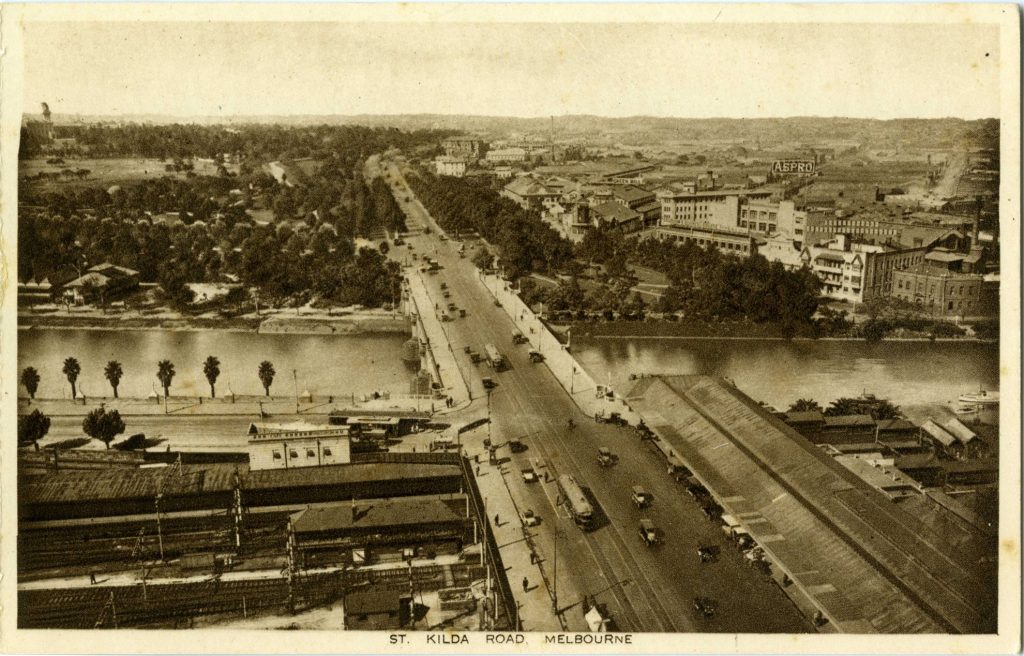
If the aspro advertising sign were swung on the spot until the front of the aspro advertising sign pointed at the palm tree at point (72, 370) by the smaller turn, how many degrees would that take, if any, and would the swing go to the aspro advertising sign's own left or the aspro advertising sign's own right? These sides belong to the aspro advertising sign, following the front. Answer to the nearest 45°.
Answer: approximately 45° to the aspro advertising sign's own right

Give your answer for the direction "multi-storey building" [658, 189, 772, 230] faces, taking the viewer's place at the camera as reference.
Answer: facing the viewer and to the left of the viewer

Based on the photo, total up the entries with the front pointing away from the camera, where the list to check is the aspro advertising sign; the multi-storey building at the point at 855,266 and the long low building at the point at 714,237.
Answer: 0

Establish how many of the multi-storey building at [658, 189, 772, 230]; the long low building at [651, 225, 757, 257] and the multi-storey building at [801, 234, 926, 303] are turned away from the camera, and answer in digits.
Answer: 0

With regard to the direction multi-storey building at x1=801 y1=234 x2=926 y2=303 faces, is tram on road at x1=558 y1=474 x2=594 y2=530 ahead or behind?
ahead

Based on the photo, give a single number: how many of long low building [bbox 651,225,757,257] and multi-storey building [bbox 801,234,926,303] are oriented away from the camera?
0

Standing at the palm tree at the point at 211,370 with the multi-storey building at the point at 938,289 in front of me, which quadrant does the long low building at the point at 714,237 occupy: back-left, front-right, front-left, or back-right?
front-left

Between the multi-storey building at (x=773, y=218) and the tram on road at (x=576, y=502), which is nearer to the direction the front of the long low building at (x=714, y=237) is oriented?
the tram on road

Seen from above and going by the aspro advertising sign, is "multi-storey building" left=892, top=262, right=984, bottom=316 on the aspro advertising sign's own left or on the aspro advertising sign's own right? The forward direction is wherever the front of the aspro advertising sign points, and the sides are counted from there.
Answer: on the aspro advertising sign's own left

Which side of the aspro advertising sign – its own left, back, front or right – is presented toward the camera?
front

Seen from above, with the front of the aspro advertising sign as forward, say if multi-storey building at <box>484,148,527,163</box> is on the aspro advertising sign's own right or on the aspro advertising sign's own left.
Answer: on the aspro advertising sign's own right

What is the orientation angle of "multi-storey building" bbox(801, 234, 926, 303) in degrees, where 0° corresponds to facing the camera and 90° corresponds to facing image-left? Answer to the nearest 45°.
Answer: approximately 45°
